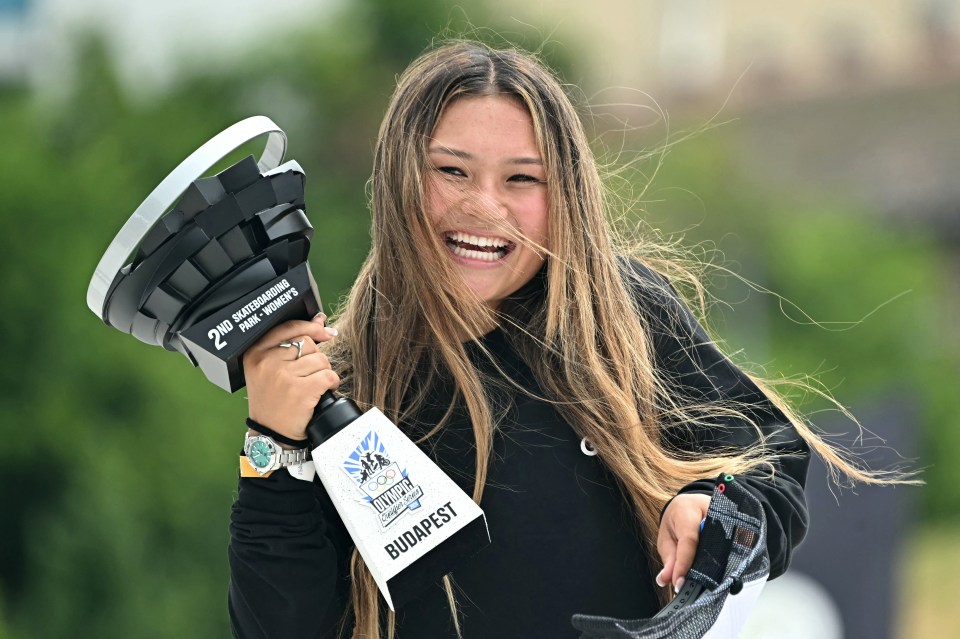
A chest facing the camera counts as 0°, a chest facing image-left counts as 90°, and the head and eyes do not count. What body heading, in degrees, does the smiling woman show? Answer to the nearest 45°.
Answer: approximately 0°
